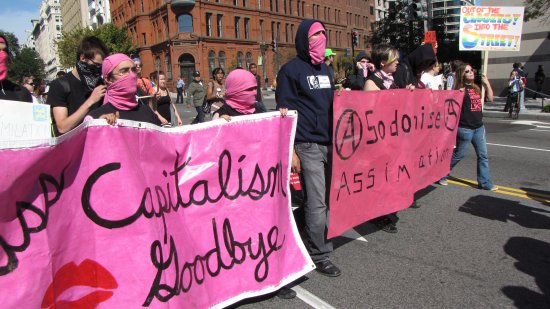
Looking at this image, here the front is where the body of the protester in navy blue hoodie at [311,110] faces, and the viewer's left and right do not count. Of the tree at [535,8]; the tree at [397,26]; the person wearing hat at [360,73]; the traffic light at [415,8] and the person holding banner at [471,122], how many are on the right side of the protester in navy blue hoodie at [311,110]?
0

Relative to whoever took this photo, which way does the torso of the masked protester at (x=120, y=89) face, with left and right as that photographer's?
facing the viewer and to the right of the viewer

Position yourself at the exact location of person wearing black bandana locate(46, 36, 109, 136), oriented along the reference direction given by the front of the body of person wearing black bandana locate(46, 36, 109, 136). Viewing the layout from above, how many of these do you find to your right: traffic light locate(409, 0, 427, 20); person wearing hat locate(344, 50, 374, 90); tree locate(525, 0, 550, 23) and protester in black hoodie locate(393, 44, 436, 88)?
0

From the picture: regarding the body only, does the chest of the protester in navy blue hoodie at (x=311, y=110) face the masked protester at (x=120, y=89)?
no

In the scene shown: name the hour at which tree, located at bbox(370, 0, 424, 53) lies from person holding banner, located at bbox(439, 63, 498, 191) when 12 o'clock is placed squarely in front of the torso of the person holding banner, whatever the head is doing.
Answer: The tree is roughly at 7 o'clock from the person holding banner.

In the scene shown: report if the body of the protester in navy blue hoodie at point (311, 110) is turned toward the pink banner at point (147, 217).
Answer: no

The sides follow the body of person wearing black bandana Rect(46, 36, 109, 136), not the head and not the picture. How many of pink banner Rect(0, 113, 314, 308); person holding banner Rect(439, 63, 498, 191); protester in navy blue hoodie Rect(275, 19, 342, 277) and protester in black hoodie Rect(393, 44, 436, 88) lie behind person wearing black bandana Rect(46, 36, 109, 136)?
0

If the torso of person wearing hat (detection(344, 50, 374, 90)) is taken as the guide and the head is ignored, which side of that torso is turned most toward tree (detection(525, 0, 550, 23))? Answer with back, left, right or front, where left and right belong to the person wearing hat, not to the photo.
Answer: left

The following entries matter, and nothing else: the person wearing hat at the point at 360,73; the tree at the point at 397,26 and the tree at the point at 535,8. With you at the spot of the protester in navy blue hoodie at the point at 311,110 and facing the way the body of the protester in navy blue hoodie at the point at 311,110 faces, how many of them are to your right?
0

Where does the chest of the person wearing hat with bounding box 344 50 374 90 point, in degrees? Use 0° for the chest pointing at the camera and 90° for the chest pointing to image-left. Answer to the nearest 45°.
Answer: approximately 315°

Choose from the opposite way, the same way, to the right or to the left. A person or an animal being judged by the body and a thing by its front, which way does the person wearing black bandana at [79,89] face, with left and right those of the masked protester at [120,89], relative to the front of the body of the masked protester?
the same way

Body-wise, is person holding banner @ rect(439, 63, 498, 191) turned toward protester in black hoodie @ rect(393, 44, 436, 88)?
no

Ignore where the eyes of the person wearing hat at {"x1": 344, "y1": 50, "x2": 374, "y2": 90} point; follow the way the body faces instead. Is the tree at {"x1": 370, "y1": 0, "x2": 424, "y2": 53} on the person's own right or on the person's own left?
on the person's own left

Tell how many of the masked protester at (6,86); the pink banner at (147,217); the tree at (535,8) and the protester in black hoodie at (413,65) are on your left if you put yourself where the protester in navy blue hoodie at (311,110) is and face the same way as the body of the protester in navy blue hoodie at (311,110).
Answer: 2

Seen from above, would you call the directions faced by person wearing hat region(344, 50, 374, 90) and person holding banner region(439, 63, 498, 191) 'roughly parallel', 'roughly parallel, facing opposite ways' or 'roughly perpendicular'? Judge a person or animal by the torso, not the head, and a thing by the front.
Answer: roughly parallel

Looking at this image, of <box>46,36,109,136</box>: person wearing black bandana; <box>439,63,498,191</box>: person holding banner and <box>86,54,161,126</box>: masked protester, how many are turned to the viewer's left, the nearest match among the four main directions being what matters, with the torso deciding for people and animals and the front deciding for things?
0
